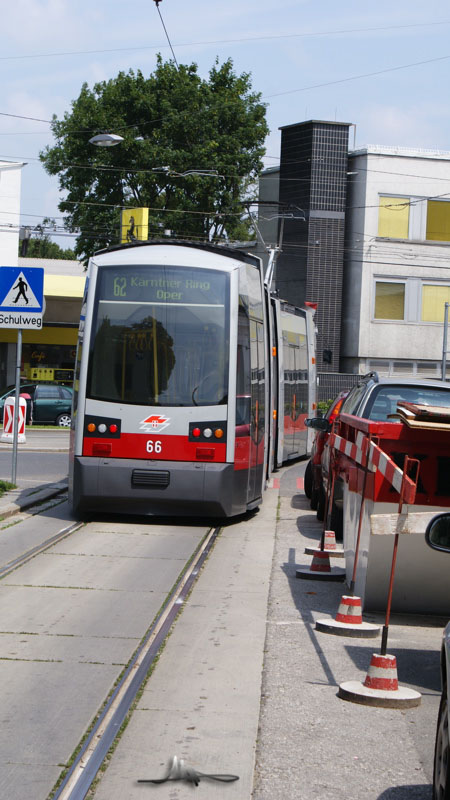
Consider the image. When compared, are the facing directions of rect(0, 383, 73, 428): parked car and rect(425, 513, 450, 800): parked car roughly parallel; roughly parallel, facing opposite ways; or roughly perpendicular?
roughly perpendicular

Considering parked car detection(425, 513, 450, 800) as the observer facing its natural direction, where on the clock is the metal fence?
The metal fence is roughly at 12 o'clock from the parked car.

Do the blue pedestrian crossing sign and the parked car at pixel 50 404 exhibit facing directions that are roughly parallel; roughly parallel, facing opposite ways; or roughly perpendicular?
roughly perpendicular

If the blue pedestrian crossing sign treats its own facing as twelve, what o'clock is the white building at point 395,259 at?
The white building is roughly at 7 o'clock from the blue pedestrian crossing sign.

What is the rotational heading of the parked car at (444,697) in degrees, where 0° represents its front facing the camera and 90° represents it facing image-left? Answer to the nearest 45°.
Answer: approximately 180°

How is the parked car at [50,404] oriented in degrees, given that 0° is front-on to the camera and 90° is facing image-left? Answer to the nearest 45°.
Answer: approximately 90°

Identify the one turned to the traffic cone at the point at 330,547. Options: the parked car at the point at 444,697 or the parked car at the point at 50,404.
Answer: the parked car at the point at 444,697

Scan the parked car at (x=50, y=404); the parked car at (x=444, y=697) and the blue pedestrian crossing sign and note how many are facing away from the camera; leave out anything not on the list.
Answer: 1

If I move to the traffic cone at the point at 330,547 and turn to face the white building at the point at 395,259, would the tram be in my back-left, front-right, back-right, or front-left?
front-left

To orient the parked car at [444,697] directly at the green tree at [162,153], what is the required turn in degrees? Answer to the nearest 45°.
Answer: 0° — it already faces it

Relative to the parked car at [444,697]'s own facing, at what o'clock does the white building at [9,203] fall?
The white building is roughly at 11 o'clock from the parked car.

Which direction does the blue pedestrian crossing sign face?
toward the camera

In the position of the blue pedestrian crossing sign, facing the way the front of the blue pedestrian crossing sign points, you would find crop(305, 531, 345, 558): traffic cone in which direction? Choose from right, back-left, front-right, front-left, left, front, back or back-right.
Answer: front-left

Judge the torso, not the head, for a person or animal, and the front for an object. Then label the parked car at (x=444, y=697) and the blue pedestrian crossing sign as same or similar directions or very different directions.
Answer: very different directions
